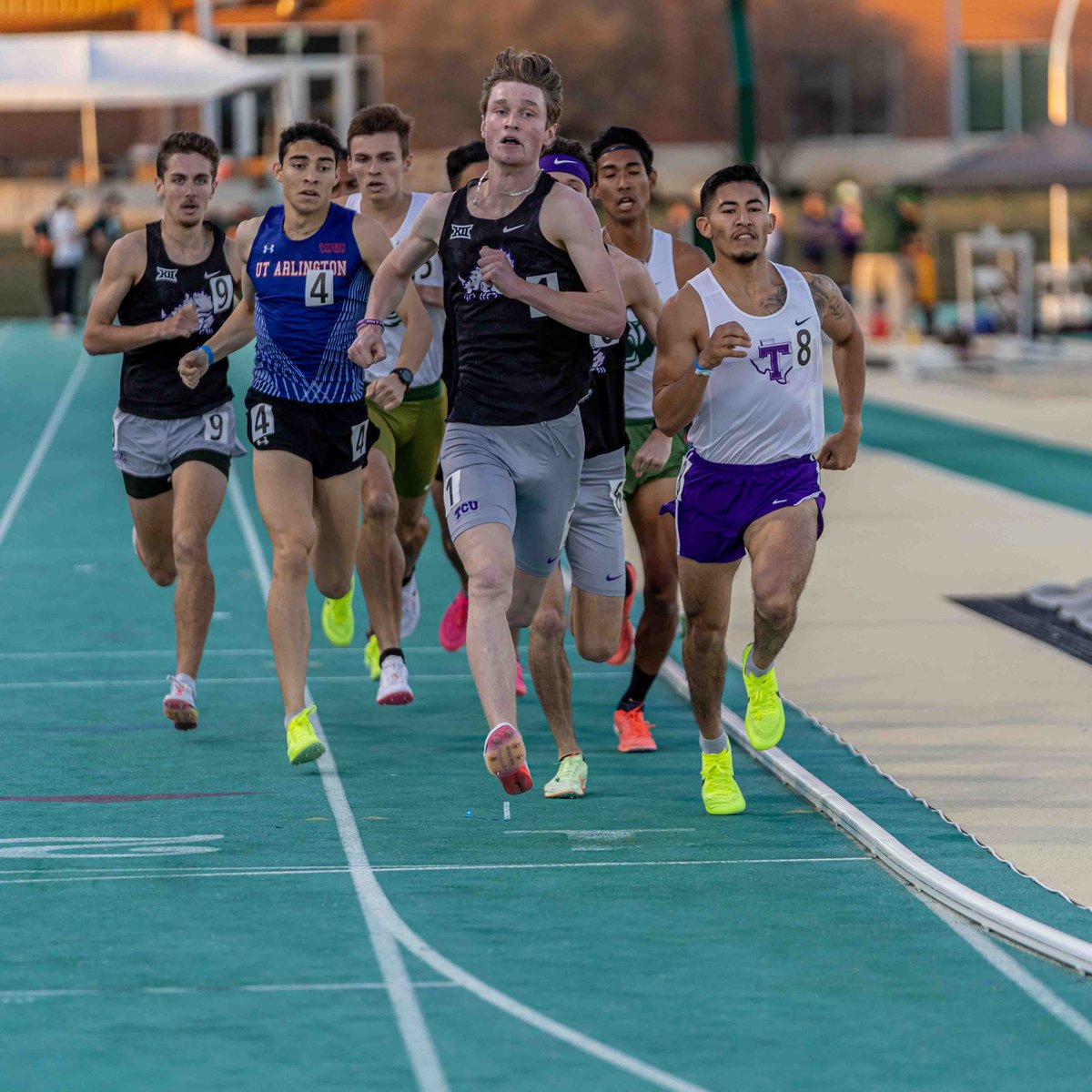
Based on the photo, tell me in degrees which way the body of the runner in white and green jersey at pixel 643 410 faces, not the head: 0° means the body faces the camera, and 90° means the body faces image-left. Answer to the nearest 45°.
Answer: approximately 0°

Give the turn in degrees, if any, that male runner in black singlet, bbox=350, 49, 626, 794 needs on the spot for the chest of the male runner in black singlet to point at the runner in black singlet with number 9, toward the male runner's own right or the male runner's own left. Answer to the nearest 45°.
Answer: approximately 135° to the male runner's own right

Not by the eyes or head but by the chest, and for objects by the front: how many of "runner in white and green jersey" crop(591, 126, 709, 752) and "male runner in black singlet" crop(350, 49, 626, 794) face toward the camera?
2

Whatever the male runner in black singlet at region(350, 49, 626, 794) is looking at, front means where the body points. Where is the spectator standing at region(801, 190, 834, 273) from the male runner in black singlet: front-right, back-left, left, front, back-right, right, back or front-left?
back

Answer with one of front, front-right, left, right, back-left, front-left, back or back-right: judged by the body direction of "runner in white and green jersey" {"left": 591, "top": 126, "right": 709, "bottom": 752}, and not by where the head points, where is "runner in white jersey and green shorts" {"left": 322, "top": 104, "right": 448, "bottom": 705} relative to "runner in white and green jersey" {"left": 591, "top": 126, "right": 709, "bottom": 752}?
back-right

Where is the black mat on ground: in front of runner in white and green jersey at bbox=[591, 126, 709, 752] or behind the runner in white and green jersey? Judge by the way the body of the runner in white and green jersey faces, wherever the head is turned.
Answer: behind

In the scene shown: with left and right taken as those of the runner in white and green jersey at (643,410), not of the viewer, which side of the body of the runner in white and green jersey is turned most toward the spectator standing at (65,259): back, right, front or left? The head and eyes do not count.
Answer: back

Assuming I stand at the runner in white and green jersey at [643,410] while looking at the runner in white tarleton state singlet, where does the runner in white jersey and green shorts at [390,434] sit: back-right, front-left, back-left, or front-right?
back-right

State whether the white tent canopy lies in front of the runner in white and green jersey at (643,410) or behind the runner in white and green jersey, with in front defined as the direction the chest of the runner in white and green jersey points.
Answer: behind

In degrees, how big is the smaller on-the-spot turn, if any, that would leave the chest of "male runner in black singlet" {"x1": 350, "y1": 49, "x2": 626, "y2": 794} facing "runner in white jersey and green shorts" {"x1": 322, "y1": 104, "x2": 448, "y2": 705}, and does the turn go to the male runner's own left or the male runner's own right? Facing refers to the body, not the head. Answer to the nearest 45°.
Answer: approximately 180°

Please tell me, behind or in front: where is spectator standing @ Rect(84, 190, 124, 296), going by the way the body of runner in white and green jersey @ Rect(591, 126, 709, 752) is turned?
behind

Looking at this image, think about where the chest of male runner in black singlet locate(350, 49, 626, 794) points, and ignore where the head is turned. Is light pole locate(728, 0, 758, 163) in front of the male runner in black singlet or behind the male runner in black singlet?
behind
